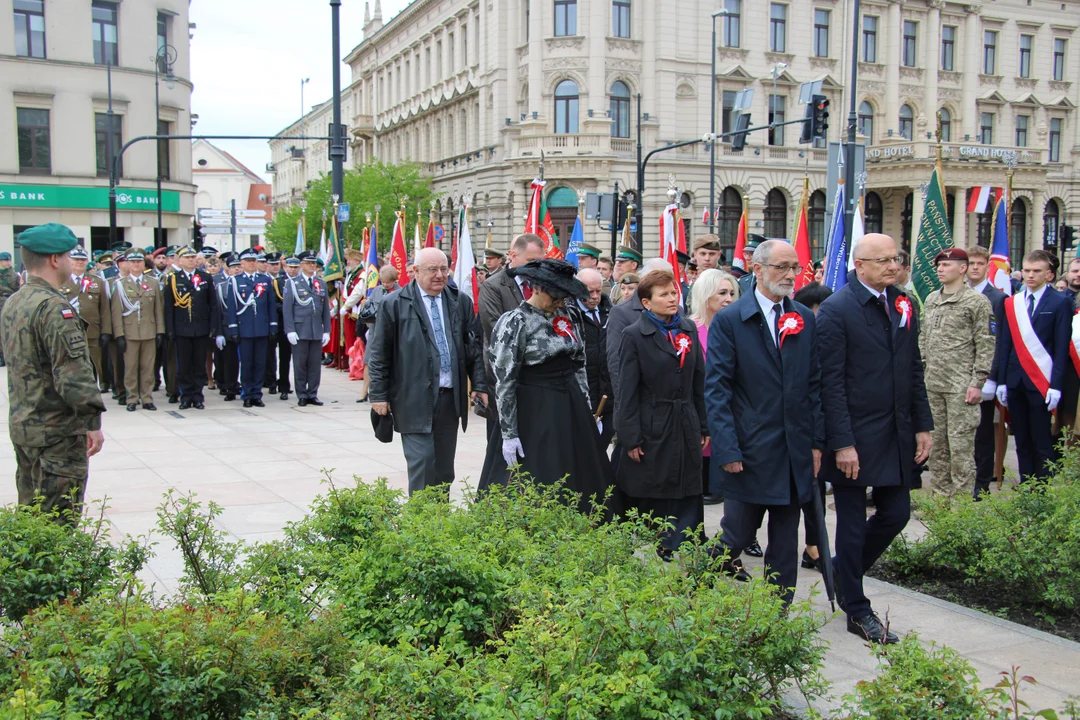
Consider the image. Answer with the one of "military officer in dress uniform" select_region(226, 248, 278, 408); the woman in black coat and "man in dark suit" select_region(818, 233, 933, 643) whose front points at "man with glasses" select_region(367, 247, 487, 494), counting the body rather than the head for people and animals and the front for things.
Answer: the military officer in dress uniform

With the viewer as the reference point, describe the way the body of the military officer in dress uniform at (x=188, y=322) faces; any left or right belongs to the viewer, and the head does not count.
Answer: facing the viewer

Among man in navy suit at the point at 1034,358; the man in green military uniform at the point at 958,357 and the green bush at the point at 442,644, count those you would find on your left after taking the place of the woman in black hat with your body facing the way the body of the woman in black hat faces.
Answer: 2

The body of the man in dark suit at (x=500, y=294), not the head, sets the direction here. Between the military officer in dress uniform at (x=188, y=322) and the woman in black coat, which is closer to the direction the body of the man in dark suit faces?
the woman in black coat

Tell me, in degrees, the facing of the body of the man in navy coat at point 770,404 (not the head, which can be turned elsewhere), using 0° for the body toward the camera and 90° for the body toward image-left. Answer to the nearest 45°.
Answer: approximately 315°

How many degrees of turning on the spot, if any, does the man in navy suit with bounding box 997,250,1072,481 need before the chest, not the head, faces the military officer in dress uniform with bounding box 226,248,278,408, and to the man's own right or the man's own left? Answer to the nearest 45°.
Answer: approximately 45° to the man's own right

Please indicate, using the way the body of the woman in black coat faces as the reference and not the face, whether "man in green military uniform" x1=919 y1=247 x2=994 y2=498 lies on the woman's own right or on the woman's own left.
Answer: on the woman's own left

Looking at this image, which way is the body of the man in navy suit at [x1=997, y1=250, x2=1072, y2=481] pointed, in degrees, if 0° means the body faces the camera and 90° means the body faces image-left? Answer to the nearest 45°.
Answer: approximately 45°

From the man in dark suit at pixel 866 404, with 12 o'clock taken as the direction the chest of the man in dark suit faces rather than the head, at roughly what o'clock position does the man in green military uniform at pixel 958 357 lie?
The man in green military uniform is roughly at 8 o'clock from the man in dark suit.

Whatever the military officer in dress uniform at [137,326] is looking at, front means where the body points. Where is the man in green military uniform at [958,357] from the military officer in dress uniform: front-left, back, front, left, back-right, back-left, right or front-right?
front-left

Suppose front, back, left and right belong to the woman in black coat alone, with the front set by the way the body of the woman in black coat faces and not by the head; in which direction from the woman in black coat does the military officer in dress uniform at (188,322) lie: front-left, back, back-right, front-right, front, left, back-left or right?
back

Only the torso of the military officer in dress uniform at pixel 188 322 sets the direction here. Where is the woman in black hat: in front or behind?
in front

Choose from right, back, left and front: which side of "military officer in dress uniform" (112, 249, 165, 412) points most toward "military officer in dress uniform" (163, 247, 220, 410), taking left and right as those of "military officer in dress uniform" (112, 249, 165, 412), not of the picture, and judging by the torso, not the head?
left

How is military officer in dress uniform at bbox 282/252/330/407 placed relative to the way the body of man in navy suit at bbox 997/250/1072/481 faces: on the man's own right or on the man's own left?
on the man's own right

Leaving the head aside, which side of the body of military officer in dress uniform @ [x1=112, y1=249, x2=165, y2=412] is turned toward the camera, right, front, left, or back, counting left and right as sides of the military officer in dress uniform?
front
